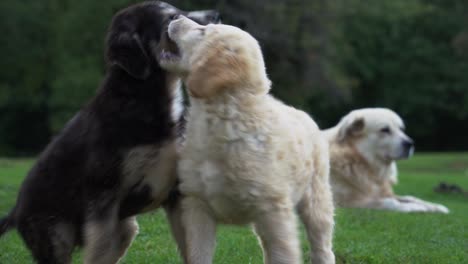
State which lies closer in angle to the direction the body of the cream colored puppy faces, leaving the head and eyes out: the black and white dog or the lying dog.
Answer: the black and white dog

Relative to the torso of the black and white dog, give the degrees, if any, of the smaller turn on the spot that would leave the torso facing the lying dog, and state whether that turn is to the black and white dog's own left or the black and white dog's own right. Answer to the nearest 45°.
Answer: approximately 45° to the black and white dog's own left

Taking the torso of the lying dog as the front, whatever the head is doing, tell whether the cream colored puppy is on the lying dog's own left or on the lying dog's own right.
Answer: on the lying dog's own right

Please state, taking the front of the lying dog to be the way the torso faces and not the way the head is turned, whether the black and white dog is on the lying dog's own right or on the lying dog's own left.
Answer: on the lying dog's own right

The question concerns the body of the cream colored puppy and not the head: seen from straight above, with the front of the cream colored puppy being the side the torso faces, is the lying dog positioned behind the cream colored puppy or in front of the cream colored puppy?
behind

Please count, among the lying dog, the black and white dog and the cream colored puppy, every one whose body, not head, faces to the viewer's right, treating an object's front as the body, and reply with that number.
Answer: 2

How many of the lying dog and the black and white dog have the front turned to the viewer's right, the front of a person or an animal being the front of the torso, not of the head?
2

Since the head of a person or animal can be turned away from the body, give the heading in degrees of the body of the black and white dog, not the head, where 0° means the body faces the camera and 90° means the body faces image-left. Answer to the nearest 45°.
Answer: approximately 270°

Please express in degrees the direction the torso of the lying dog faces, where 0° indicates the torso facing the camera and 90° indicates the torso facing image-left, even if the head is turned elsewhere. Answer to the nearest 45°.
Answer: approximately 270°

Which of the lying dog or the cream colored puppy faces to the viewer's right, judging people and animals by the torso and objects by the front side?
the lying dog
